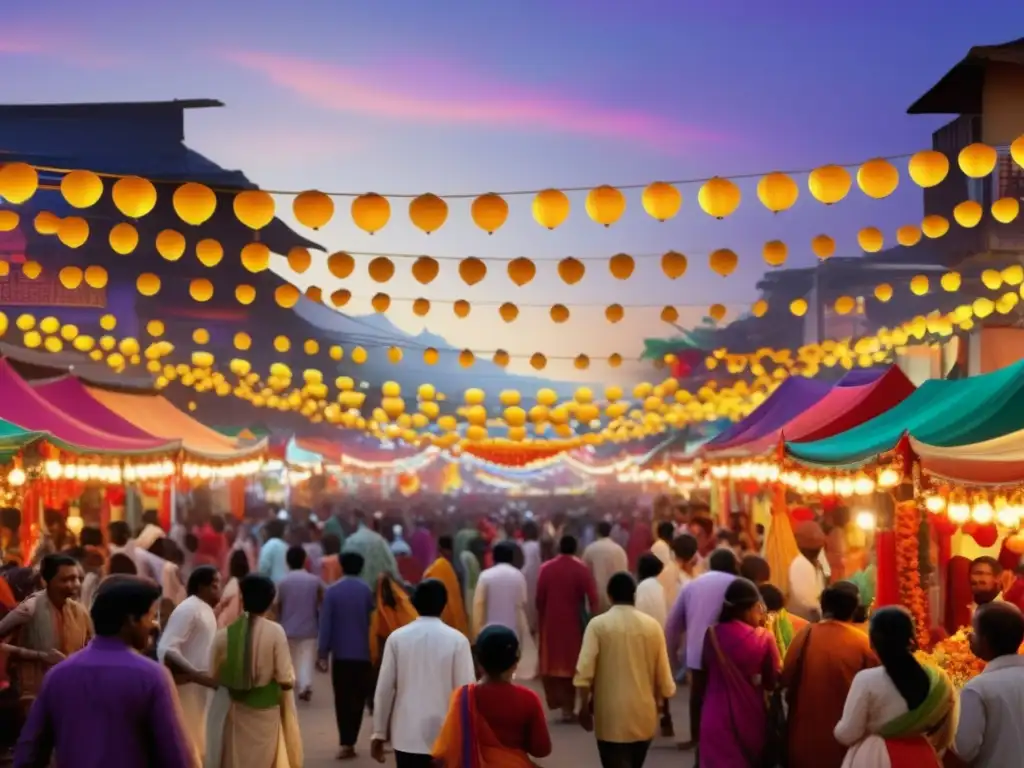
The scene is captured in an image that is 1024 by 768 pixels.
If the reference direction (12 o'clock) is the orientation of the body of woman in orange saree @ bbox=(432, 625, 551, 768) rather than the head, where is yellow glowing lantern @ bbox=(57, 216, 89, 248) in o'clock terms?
The yellow glowing lantern is roughly at 11 o'clock from the woman in orange saree.

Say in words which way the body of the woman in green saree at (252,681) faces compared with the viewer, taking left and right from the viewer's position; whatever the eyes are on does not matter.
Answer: facing away from the viewer

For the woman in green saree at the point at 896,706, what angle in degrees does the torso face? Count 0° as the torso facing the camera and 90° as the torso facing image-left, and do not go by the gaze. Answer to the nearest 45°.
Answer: approximately 180°

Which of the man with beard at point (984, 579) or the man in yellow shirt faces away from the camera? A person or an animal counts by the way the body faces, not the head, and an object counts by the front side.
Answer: the man in yellow shirt

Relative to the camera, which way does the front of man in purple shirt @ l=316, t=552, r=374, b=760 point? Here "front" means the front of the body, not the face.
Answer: away from the camera

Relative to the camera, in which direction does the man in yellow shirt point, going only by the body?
away from the camera

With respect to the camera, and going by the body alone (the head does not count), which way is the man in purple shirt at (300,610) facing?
away from the camera

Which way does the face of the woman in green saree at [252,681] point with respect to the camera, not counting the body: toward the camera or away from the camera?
away from the camera
